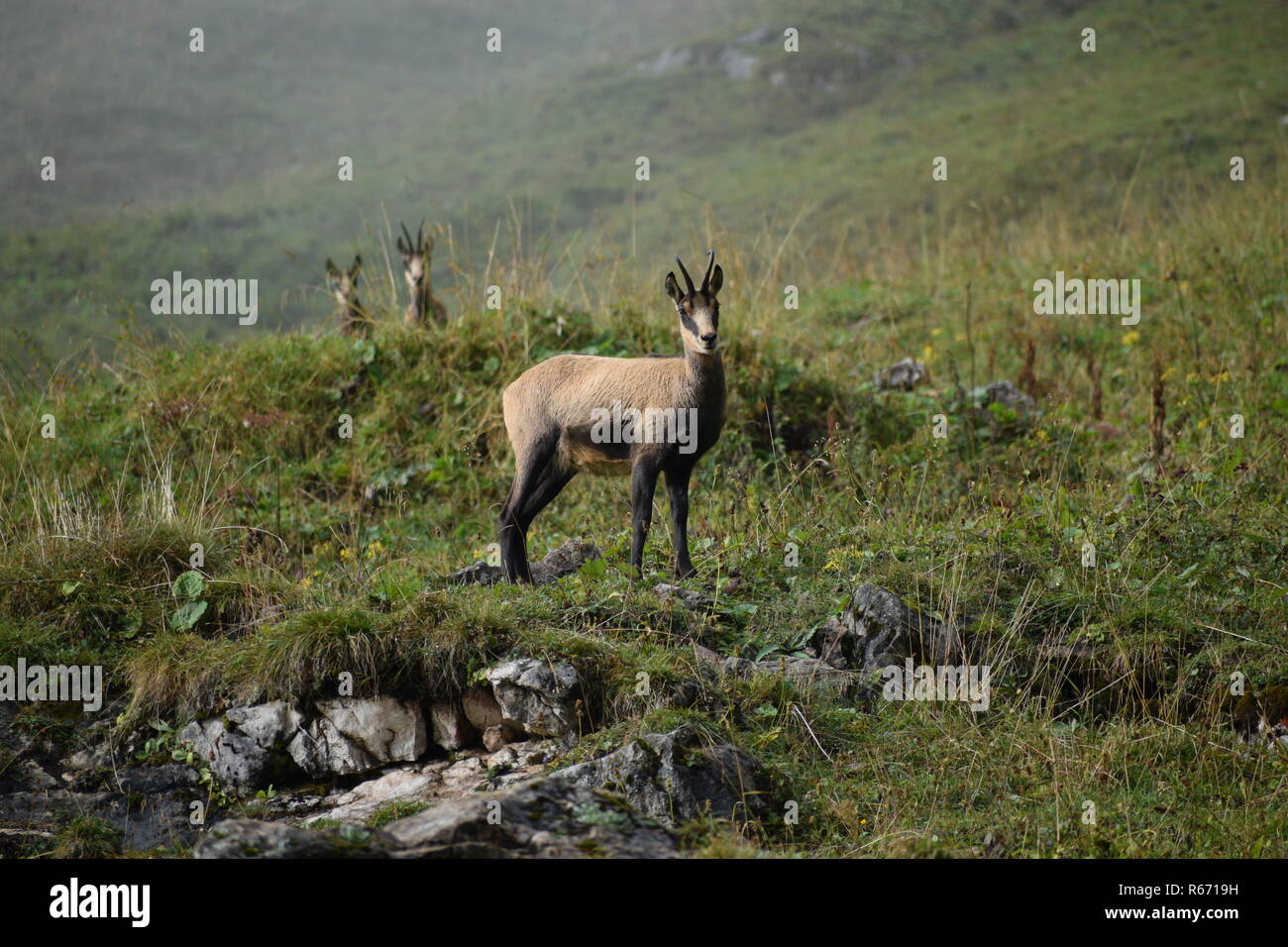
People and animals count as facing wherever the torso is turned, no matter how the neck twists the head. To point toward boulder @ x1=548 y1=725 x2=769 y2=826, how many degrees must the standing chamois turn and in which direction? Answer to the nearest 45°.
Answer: approximately 90° to its right

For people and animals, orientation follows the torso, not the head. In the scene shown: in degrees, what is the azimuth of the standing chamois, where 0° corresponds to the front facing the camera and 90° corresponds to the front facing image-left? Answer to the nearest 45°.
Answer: approximately 270°

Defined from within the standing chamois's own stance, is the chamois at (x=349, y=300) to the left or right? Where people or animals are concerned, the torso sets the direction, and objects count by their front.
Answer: on its left

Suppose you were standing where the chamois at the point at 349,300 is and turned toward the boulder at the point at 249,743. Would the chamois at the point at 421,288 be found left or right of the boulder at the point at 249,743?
left

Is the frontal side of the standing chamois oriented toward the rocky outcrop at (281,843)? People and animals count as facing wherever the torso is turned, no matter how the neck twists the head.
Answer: no

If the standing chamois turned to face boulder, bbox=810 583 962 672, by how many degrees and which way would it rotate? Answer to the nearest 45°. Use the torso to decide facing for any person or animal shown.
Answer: approximately 45° to its right

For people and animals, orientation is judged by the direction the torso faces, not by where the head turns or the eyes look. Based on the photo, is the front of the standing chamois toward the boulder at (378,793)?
no

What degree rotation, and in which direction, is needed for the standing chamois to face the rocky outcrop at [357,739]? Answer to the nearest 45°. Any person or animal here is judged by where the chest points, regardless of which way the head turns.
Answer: approximately 135° to its right

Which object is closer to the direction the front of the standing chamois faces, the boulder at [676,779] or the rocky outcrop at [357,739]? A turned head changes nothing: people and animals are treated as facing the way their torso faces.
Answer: the boulder

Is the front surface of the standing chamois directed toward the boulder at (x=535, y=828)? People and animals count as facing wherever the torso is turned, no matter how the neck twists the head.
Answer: no
